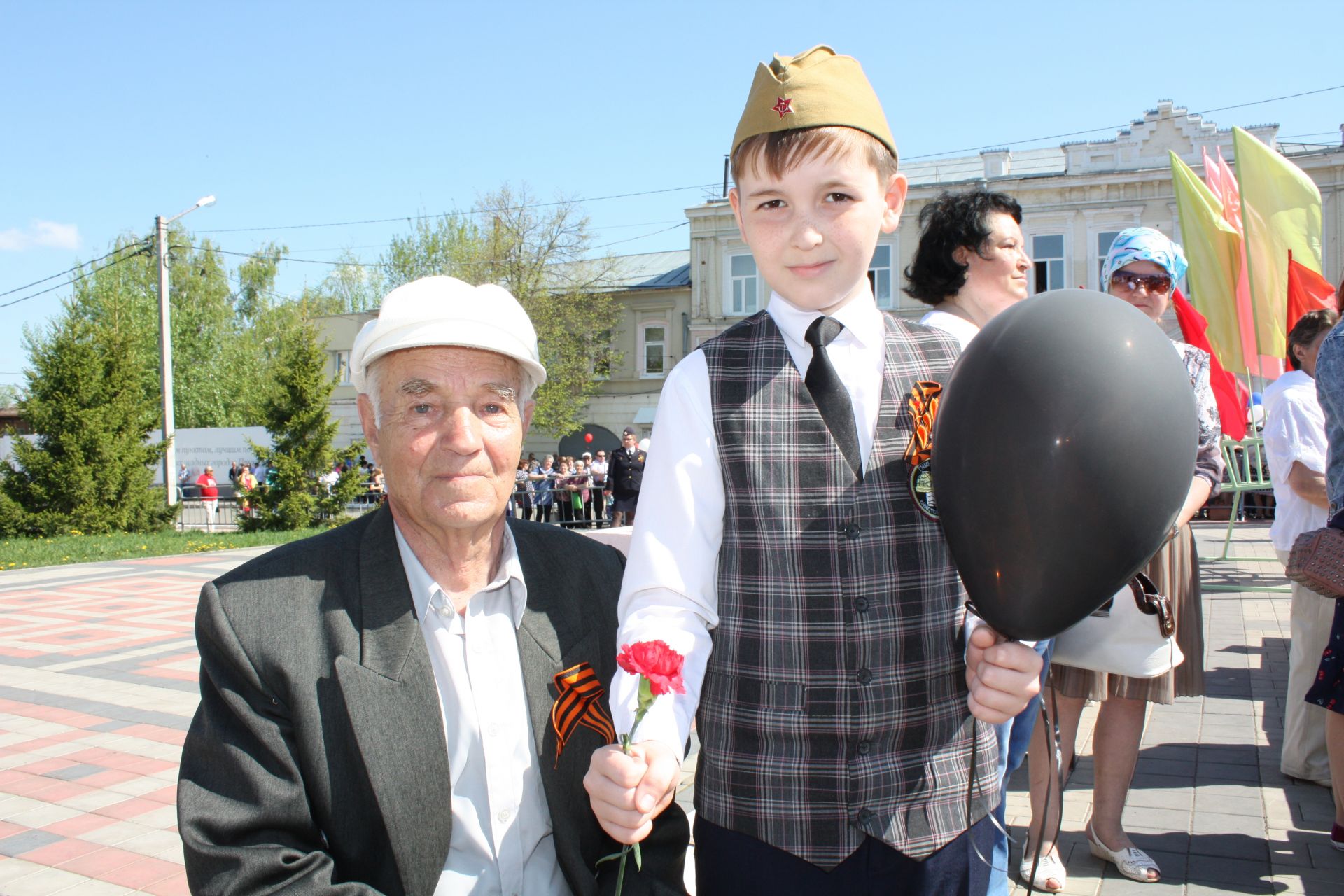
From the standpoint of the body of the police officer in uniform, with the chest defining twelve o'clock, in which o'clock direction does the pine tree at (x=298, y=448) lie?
The pine tree is roughly at 4 o'clock from the police officer in uniform.

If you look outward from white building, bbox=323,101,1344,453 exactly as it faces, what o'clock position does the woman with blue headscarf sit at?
The woman with blue headscarf is roughly at 11 o'clock from the white building.

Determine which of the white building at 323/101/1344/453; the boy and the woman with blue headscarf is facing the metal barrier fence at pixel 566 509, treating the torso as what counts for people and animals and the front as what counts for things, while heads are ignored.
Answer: the white building

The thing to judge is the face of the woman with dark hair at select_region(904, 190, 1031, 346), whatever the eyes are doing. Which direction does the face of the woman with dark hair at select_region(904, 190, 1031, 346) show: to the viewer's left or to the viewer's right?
to the viewer's right

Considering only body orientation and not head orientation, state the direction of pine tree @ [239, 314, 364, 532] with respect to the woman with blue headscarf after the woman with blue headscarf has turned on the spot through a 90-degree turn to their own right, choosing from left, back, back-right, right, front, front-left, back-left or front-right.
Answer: front-right

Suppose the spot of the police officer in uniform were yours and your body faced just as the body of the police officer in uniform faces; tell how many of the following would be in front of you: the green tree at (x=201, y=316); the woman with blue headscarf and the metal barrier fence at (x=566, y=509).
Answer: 1

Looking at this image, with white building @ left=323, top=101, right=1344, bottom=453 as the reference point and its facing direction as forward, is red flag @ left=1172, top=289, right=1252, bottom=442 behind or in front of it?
in front

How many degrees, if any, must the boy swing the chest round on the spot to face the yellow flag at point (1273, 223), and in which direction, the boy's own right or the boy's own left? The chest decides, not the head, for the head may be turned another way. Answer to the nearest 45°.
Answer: approximately 135° to the boy's own left

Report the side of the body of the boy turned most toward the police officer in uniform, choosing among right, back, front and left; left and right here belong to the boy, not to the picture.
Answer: back
